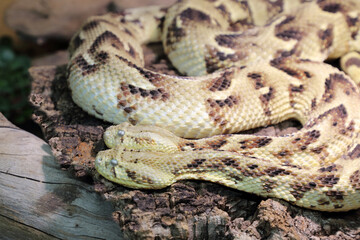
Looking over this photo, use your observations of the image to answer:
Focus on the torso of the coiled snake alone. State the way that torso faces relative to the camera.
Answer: to the viewer's left

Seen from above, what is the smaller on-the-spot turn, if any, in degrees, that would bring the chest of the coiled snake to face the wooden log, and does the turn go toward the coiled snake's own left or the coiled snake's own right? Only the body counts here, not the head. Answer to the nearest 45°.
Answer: approximately 45° to the coiled snake's own left

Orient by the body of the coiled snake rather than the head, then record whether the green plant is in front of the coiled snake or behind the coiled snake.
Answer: in front

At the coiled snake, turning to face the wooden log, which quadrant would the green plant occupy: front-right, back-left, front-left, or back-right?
front-right
